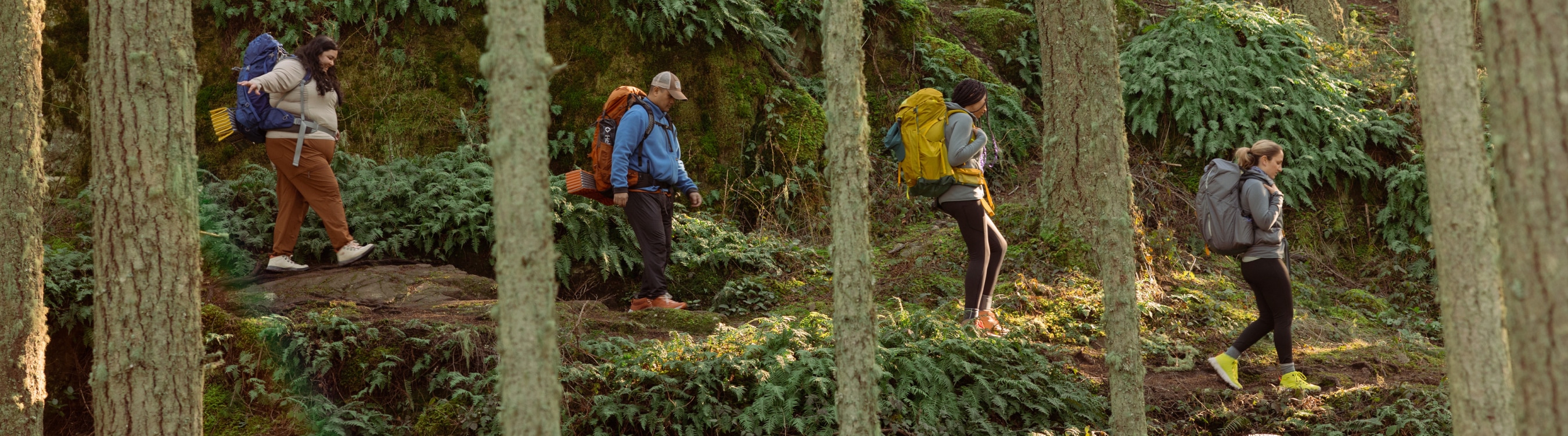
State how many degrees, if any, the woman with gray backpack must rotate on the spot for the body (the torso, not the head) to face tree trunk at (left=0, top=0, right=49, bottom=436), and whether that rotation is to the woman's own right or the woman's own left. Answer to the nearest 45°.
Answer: approximately 135° to the woman's own right

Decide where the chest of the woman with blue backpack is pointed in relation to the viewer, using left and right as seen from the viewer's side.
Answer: facing to the right of the viewer

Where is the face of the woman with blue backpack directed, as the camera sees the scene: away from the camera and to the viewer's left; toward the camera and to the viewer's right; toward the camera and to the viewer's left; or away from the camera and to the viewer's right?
toward the camera and to the viewer's right

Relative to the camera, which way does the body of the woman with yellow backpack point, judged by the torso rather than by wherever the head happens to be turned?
to the viewer's right

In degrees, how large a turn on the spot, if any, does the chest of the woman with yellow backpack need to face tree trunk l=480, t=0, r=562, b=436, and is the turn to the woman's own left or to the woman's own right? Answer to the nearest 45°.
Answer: approximately 135° to the woman's own right

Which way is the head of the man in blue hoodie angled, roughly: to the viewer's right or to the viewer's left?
to the viewer's right

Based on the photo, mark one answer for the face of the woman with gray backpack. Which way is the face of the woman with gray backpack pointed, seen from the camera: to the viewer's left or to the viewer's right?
to the viewer's right

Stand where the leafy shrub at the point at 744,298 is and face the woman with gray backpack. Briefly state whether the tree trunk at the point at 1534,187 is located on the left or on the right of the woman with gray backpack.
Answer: right

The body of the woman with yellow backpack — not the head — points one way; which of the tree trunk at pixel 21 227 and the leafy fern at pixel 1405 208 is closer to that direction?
the leafy fern

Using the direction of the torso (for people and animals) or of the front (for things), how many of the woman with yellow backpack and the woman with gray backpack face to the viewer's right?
2

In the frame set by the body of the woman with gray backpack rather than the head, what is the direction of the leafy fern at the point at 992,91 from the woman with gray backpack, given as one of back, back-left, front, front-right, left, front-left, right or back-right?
back-left

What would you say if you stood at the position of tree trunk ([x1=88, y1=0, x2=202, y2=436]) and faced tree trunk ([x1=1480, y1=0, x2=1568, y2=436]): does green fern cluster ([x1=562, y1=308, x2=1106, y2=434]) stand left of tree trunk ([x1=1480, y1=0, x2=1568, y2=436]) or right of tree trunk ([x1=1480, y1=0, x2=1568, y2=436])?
left

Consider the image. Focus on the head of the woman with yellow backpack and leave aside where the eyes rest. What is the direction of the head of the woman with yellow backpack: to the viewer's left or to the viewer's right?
to the viewer's right

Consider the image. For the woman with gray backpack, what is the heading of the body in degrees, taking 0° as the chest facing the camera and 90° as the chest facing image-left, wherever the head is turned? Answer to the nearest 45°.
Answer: approximately 270°

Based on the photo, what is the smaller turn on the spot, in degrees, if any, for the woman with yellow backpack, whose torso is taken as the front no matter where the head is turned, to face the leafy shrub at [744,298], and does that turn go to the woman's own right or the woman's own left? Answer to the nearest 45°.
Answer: approximately 135° to the woman's own left
